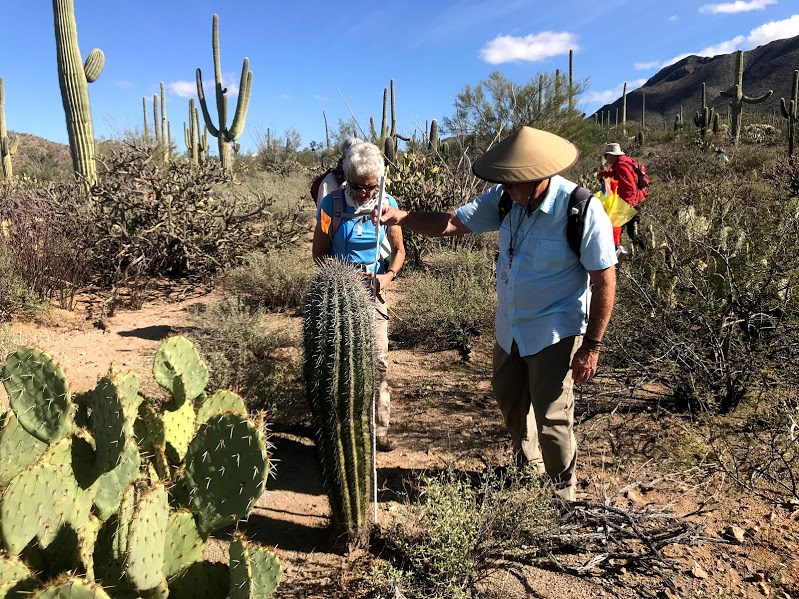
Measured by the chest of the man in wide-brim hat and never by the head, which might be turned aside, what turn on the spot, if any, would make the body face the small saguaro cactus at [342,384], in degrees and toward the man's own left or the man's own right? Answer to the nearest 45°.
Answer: approximately 45° to the man's own right

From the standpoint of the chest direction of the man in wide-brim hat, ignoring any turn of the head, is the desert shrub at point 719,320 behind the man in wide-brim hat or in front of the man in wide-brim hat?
behind

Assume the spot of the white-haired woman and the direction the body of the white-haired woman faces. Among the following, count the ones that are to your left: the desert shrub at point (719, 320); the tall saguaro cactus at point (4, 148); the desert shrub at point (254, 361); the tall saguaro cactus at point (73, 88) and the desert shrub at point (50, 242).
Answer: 1

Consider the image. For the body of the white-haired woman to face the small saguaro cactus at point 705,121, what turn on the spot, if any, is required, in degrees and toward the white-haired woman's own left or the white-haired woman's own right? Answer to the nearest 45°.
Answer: approximately 135° to the white-haired woman's own left

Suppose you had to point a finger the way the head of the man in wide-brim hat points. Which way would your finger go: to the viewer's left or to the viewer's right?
to the viewer's left

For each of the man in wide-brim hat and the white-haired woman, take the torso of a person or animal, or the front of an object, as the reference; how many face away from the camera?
0

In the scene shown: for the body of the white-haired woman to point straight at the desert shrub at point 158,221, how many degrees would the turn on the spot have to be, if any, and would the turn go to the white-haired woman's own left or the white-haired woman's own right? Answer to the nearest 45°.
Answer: approximately 135° to the white-haired woman's own right

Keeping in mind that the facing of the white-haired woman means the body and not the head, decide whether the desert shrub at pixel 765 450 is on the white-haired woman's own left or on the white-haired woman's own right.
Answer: on the white-haired woman's own left

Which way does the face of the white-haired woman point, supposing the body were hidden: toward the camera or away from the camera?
toward the camera

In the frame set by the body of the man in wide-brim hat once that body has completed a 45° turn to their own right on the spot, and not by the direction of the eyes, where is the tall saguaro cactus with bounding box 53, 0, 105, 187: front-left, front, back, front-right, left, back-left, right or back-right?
front-right

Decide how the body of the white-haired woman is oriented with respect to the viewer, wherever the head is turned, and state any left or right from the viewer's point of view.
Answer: facing the viewer

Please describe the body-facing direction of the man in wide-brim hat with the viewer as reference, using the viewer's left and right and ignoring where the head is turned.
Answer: facing the viewer and to the left of the viewer
